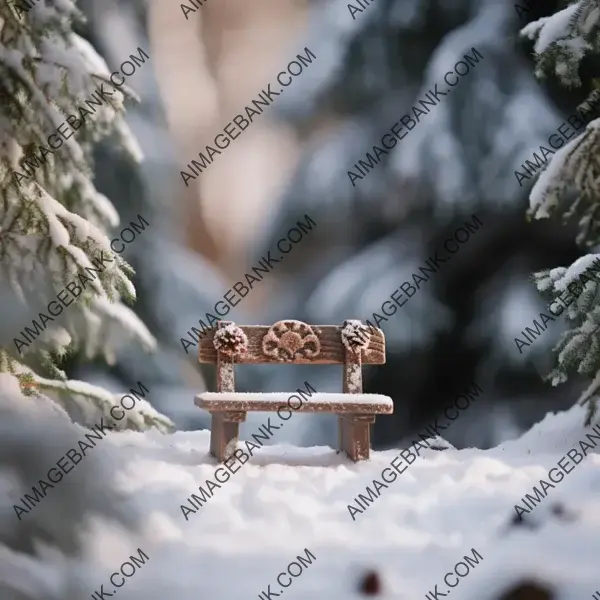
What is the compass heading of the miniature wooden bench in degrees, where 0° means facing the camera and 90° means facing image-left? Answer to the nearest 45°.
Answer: approximately 0°

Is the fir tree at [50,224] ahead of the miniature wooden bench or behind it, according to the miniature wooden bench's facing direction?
ahead
